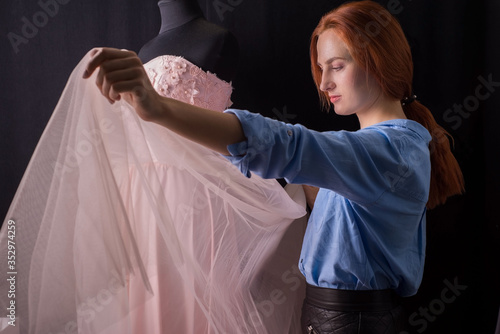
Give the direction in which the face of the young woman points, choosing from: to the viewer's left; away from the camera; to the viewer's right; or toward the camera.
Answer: to the viewer's left

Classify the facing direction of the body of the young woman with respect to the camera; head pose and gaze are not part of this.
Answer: to the viewer's left

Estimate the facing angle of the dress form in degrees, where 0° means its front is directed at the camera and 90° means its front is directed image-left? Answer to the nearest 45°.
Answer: approximately 45°

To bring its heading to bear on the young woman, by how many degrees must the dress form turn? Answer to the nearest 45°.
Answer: approximately 45° to its left
